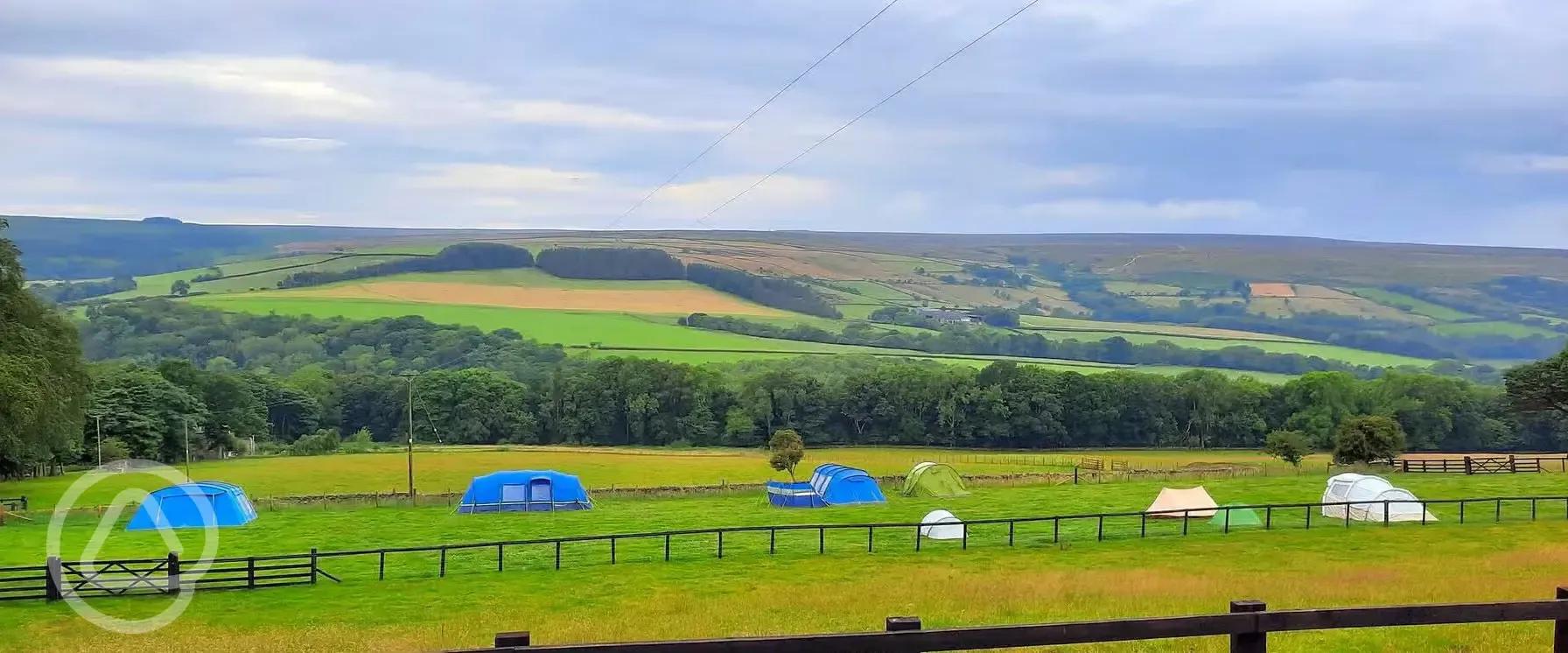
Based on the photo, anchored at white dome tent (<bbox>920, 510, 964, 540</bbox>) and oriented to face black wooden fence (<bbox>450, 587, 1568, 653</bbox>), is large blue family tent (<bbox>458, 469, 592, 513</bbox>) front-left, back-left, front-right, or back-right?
back-right

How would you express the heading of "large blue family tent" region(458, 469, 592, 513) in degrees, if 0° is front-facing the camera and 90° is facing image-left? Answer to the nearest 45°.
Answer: approximately 0°

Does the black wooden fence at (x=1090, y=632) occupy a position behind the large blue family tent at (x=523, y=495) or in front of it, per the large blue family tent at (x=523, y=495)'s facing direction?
in front

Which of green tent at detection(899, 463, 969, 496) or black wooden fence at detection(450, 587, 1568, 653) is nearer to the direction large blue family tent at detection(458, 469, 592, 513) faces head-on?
the black wooden fence

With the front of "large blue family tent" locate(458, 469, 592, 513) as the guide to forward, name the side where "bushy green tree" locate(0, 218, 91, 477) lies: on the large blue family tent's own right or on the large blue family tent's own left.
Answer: on the large blue family tent's own right

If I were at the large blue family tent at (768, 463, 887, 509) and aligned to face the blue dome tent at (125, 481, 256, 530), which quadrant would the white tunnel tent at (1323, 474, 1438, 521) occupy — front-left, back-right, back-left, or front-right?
back-left

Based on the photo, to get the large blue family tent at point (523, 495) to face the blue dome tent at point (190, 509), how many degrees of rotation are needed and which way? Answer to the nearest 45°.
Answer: approximately 90° to its right

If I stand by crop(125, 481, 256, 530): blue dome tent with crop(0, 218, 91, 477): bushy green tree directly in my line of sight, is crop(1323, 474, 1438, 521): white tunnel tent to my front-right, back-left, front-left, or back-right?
back-right

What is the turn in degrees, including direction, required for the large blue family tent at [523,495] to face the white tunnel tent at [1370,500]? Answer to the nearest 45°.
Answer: approximately 45° to its left

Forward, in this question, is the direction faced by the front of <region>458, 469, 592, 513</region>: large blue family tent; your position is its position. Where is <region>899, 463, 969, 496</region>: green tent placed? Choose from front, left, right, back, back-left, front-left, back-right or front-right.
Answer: left

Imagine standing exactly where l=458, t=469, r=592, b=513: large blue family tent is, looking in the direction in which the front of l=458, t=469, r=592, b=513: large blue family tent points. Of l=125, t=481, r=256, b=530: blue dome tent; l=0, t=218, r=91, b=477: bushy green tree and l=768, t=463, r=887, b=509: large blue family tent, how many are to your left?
1

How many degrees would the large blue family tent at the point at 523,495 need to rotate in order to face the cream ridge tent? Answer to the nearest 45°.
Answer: approximately 45° to its left

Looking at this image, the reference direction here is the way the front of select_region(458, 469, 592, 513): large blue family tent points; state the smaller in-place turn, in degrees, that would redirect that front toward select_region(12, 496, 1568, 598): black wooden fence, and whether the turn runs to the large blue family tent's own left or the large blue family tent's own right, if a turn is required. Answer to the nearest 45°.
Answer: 0° — it already faces it

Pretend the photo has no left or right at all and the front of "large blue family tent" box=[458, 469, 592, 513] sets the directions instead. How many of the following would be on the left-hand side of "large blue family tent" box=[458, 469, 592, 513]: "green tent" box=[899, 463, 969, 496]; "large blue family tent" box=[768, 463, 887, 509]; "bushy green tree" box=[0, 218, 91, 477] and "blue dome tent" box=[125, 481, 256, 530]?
2

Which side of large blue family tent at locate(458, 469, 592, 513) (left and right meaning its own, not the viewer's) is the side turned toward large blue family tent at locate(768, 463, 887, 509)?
left

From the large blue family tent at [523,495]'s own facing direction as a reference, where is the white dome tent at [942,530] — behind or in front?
in front
